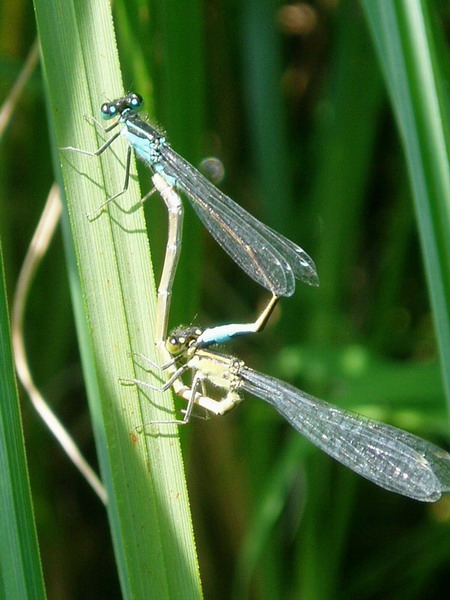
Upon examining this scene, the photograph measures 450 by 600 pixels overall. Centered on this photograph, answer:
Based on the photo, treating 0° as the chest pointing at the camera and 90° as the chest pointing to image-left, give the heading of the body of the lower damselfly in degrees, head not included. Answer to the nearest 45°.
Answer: approximately 90°

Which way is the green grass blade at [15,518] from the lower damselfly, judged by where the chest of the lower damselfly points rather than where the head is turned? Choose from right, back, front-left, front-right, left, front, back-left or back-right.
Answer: front-left
